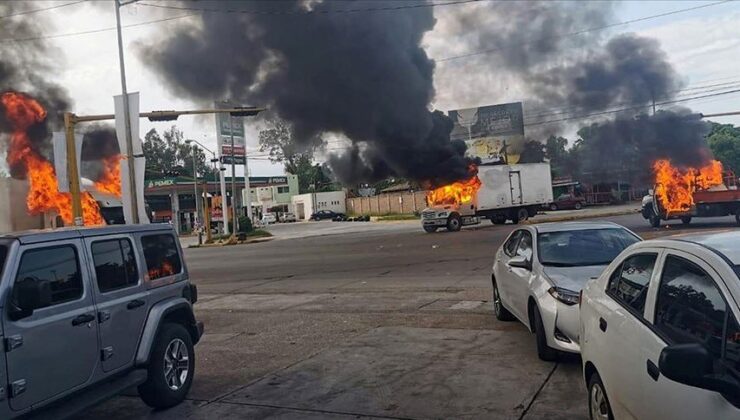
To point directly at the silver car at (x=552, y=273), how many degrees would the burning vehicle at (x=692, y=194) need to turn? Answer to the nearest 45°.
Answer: approximately 90° to its left

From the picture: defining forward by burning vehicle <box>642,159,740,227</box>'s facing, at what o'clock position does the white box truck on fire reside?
The white box truck on fire is roughly at 1 o'clock from the burning vehicle.

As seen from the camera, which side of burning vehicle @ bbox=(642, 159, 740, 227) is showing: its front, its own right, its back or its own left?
left

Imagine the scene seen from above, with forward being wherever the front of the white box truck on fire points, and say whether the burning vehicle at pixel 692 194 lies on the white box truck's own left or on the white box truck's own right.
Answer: on the white box truck's own left
